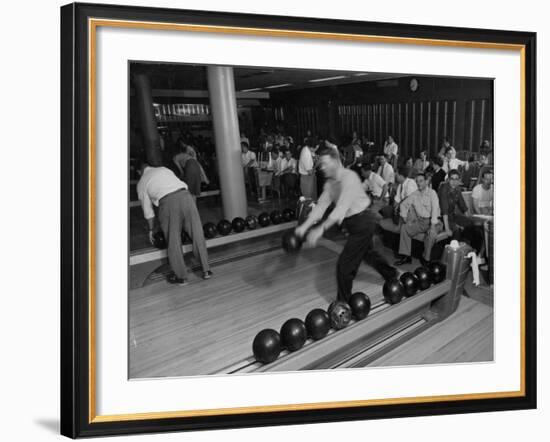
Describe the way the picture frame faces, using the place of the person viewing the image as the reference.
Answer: facing the viewer and to the right of the viewer
